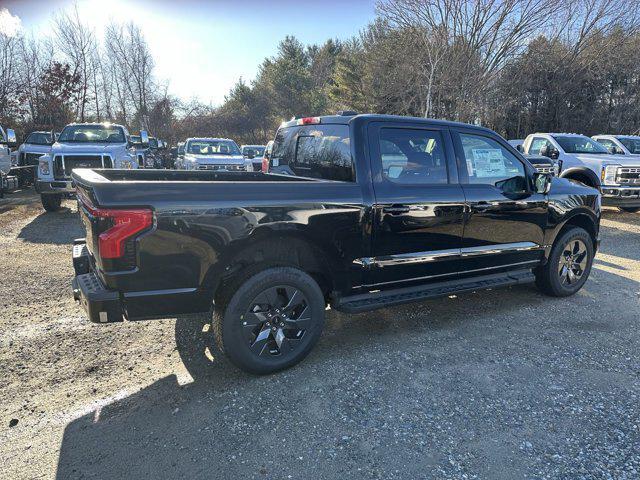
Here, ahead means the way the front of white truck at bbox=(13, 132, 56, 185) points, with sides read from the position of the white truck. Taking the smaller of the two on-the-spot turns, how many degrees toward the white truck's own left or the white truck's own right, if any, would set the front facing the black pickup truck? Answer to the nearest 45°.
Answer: approximately 45° to the white truck's own left

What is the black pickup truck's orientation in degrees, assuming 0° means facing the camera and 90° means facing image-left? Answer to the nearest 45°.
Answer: approximately 225°

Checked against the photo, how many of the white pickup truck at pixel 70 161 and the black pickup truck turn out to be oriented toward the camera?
1

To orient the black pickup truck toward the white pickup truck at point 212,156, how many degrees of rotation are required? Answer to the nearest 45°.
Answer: approximately 45° to its left

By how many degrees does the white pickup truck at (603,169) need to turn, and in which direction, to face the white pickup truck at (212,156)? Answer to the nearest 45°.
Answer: approximately 135° to its right

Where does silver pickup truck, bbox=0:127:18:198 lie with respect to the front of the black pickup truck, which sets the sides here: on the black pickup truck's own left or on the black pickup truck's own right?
on the black pickup truck's own left

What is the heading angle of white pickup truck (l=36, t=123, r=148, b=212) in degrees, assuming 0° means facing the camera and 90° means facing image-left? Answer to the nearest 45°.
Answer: approximately 0°

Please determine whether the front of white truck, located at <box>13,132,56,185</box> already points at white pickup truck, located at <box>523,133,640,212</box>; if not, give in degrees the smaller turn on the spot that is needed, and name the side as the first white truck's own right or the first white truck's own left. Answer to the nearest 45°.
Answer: approximately 90° to the first white truck's own left

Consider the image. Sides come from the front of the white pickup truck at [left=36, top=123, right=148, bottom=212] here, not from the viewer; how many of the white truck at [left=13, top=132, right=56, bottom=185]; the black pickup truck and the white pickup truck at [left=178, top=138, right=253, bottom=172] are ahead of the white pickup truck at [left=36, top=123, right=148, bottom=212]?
1

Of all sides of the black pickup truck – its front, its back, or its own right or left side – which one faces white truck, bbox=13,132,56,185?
left
